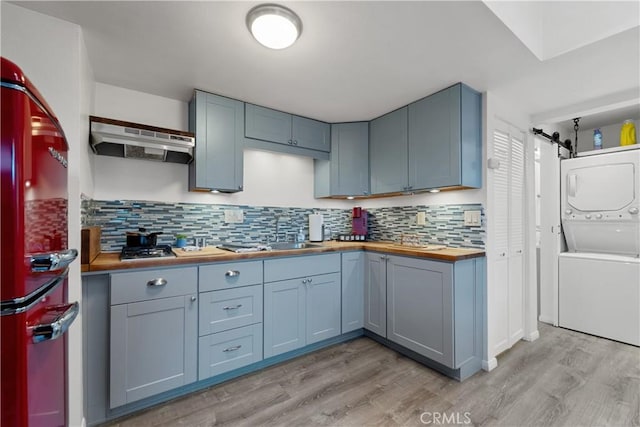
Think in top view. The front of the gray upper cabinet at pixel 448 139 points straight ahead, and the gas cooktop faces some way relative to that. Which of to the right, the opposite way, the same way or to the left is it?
to the left

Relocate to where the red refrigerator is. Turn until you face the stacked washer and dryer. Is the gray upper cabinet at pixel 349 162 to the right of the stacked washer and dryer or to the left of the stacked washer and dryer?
left

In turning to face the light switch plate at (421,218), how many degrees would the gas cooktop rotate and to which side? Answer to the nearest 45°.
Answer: approximately 90° to its left

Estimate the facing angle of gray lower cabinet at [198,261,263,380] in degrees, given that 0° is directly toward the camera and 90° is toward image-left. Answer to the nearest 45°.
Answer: approximately 315°

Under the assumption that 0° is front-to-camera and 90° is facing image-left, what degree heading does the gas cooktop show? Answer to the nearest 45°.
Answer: approximately 0°

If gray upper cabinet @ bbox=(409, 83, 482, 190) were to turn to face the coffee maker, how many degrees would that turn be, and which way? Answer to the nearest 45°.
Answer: approximately 90° to its right

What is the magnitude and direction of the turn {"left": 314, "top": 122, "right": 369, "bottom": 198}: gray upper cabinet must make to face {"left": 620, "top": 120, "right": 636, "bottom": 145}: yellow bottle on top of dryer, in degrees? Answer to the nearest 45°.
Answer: approximately 90° to its left

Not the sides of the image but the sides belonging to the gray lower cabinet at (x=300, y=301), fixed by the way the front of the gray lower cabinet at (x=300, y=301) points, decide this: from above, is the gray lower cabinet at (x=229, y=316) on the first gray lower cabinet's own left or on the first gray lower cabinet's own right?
on the first gray lower cabinet's own right
